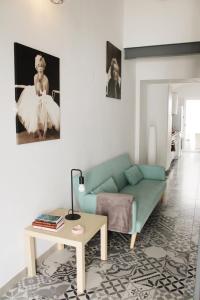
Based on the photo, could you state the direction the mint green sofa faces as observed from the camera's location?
facing the viewer and to the right of the viewer

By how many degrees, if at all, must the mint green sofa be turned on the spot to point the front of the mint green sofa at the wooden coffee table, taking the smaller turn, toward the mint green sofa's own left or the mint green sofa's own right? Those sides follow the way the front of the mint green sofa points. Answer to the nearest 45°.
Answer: approximately 45° to the mint green sofa's own right

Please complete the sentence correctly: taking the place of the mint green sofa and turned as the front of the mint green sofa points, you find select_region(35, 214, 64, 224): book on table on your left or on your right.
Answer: on your right

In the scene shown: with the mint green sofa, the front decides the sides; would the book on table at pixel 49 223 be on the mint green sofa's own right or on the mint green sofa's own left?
on the mint green sofa's own right
